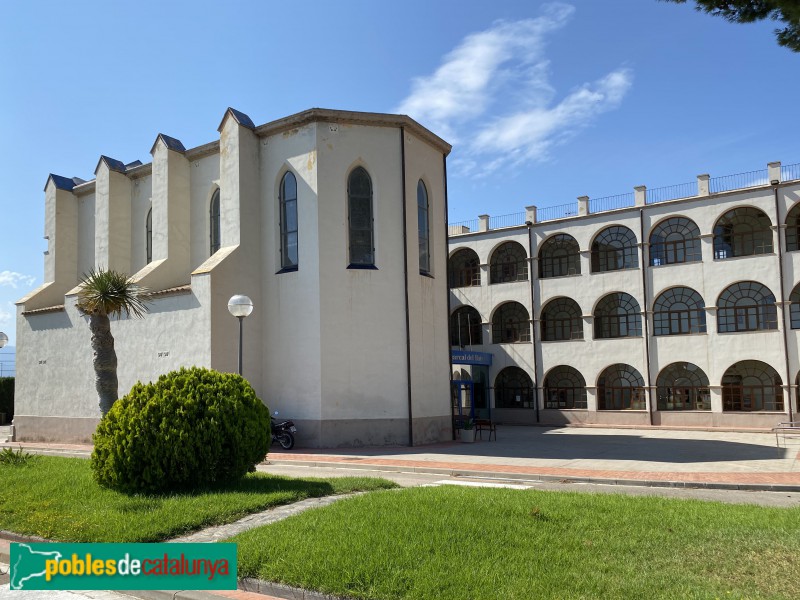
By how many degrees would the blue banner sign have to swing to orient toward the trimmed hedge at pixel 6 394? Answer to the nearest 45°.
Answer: approximately 90° to its right
